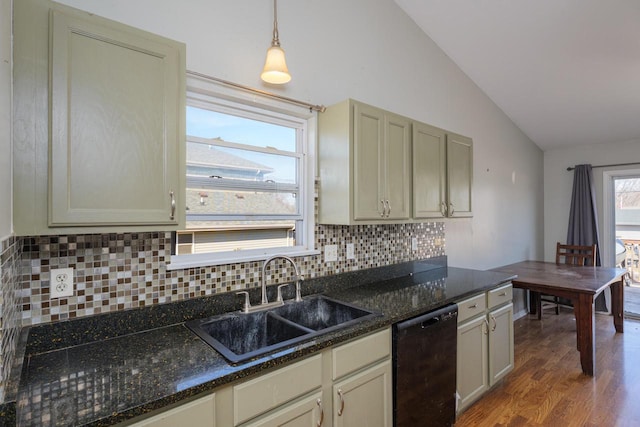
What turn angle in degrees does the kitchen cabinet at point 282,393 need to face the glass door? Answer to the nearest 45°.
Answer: approximately 90° to its left

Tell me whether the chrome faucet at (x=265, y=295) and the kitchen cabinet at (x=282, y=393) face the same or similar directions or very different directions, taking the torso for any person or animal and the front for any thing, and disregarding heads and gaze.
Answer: same or similar directions

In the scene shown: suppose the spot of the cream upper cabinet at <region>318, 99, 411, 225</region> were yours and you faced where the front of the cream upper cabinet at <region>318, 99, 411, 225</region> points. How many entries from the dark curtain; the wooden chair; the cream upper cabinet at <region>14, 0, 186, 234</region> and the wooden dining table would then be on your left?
3

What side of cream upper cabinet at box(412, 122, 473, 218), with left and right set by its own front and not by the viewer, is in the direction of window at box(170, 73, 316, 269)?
right

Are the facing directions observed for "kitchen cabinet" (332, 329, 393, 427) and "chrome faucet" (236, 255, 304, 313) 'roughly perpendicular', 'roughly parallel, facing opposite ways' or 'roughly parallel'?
roughly parallel

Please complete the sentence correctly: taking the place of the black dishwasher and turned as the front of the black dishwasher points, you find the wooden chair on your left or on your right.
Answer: on your left

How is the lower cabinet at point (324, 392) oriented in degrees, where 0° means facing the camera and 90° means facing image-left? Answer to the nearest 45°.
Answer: approximately 315°

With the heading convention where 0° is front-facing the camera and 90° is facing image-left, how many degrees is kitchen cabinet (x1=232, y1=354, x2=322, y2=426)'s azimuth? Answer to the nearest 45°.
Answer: approximately 315°

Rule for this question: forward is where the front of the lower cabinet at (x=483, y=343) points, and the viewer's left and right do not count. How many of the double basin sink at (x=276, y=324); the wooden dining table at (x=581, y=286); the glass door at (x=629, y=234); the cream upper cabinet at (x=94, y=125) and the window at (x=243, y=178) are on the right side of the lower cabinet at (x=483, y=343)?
3

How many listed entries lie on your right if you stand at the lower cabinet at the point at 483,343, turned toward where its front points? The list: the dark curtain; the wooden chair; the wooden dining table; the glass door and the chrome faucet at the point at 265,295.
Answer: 1

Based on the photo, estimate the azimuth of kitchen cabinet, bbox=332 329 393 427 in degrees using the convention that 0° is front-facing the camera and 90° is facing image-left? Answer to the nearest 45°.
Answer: approximately 315°

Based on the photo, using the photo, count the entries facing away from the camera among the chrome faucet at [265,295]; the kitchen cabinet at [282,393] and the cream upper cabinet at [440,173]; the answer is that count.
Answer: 0

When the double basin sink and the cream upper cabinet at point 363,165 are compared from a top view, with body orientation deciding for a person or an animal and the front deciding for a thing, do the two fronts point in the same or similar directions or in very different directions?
same or similar directions

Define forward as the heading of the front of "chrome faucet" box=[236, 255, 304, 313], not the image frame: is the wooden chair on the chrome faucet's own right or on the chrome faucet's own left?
on the chrome faucet's own left

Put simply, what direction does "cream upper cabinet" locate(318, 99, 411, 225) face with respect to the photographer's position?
facing the viewer and to the right of the viewer

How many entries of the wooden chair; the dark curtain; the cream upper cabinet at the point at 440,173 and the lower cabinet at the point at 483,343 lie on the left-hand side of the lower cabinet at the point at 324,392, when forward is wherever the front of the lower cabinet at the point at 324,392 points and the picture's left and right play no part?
4

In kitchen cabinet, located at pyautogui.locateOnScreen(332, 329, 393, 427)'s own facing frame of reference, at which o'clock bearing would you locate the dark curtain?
The dark curtain is roughly at 9 o'clock from the kitchen cabinet.
